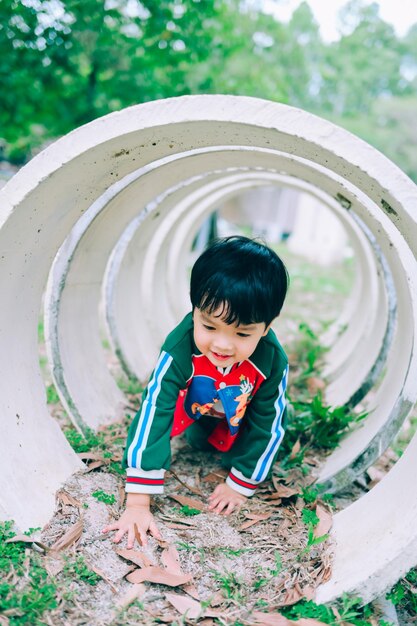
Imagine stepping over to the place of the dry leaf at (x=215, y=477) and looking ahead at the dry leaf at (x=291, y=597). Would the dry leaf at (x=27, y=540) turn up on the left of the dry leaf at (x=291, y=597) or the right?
right

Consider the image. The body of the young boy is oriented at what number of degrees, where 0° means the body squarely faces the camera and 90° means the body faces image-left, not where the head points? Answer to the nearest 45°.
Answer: approximately 0°

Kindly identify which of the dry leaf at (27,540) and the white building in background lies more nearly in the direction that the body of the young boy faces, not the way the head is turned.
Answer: the dry leaf
